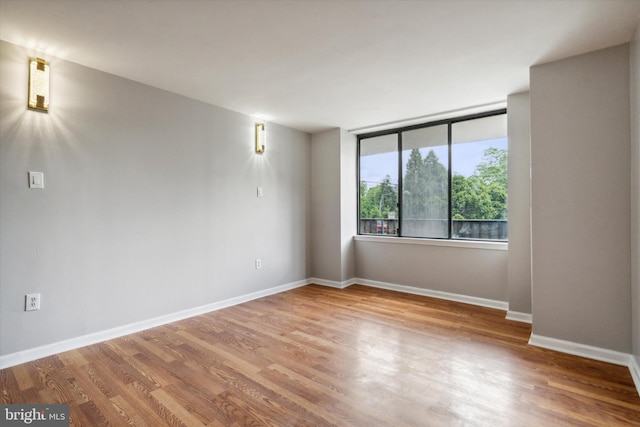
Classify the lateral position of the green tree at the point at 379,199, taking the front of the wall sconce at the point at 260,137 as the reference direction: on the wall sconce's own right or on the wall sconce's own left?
on the wall sconce's own left

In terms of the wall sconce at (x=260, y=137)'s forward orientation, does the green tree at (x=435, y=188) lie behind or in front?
in front

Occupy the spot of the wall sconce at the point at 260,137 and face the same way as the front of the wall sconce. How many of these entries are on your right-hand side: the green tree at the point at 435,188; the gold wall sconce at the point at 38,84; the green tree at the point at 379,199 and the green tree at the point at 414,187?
1

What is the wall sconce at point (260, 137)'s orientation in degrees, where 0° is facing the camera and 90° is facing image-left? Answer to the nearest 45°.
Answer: approximately 315°

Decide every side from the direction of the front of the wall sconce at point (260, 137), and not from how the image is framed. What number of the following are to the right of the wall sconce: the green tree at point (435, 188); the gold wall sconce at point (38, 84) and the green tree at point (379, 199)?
1

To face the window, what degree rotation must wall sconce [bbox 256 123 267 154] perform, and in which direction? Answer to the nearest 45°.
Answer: approximately 45° to its left

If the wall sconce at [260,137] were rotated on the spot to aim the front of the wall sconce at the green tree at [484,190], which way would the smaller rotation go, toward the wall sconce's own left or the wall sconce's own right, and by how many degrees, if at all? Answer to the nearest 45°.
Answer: approximately 45° to the wall sconce's own left

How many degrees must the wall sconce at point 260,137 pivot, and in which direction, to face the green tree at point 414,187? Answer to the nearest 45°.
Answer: approximately 45° to its left

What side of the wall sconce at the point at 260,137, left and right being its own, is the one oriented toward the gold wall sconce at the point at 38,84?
right
